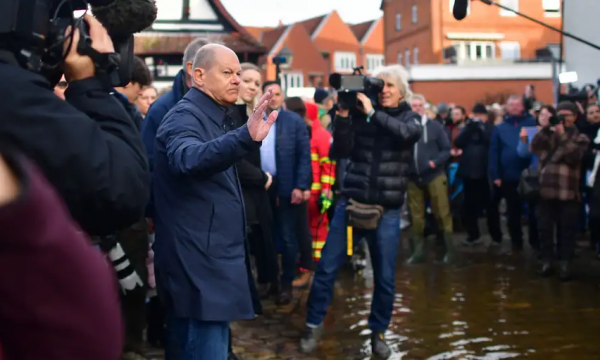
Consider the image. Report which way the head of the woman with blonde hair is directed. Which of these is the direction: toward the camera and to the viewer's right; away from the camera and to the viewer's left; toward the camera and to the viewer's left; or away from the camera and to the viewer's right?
toward the camera and to the viewer's right

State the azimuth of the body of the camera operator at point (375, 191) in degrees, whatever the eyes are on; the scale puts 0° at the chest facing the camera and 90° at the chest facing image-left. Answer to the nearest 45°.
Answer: approximately 45°

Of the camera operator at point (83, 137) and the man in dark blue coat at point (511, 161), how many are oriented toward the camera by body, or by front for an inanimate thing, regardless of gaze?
1

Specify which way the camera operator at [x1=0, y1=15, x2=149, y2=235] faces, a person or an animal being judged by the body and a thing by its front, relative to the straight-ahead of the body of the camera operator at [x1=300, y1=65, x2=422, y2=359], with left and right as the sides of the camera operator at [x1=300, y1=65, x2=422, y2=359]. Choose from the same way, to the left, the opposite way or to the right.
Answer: the opposite way

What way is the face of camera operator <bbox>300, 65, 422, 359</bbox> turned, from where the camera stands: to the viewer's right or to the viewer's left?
to the viewer's left

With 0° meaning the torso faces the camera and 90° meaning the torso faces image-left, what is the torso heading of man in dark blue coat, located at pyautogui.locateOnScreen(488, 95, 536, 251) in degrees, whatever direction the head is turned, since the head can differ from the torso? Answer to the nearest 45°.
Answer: approximately 0°

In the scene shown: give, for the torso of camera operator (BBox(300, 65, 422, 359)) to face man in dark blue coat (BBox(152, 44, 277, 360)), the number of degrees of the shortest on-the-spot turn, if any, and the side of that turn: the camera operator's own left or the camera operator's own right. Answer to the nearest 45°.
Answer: approximately 45° to the camera operator's own left

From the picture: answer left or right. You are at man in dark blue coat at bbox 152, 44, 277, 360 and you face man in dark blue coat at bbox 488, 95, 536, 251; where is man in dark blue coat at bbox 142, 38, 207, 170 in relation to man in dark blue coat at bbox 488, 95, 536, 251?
left

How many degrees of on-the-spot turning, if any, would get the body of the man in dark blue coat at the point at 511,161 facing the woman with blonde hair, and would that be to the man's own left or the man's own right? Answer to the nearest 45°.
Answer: approximately 45° to the man's own right

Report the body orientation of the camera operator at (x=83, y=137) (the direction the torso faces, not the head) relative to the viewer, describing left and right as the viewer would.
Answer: facing away from the viewer and to the right of the viewer

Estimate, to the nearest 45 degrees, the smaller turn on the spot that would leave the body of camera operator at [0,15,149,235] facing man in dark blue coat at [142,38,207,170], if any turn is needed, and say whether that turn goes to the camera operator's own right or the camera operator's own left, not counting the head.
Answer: approximately 45° to the camera operator's own left

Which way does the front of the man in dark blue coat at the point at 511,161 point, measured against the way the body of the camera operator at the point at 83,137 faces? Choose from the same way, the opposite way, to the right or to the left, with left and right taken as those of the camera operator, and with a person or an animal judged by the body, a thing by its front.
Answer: the opposite way
